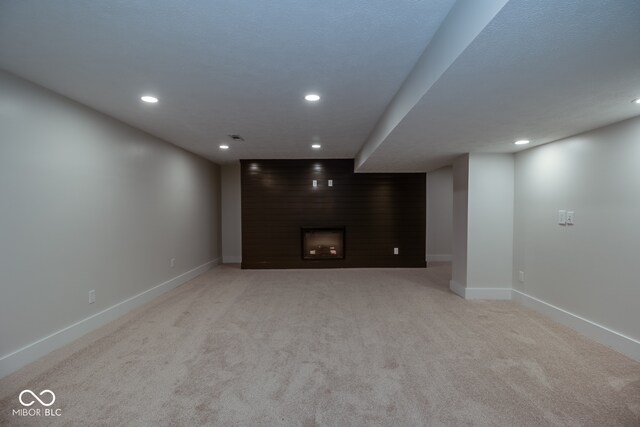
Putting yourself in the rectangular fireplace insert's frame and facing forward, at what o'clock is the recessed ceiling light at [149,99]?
The recessed ceiling light is roughly at 1 o'clock from the rectangular fireplace insert.

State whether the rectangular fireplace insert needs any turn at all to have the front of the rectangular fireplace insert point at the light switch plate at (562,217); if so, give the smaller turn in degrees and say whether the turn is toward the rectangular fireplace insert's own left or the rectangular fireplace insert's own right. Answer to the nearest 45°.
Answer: approximately 45° to the rectangular fireplace insert's own left

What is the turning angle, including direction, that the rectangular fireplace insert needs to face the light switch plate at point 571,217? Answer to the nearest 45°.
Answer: approximately 45° to its left

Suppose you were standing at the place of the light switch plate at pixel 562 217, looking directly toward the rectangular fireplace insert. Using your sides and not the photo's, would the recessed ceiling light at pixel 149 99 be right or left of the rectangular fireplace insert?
left

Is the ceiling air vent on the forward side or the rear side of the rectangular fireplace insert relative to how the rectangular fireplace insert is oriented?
on the forward side

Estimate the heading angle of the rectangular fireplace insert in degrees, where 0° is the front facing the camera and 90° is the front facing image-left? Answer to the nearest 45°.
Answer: approximately 0°
